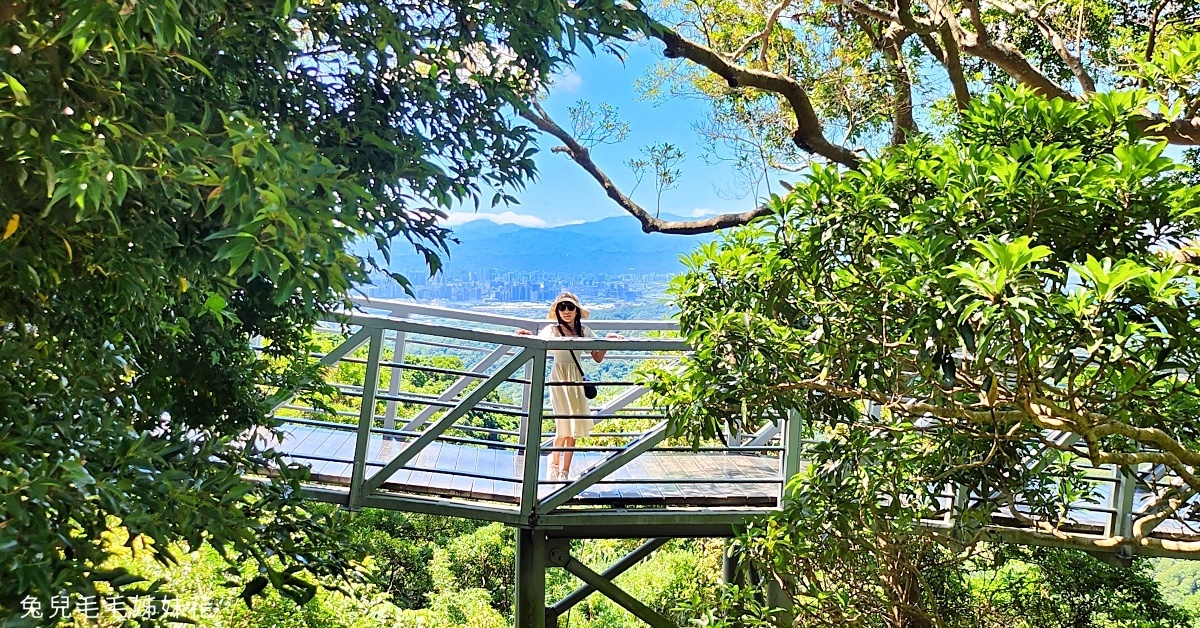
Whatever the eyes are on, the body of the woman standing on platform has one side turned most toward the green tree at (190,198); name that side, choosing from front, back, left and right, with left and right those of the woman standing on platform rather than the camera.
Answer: front

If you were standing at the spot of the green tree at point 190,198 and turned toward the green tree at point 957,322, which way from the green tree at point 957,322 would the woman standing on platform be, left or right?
left

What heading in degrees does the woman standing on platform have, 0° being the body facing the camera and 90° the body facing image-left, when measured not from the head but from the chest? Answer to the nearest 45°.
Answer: approximately 0°

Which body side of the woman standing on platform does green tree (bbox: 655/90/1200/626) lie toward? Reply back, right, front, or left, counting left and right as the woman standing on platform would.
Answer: front
